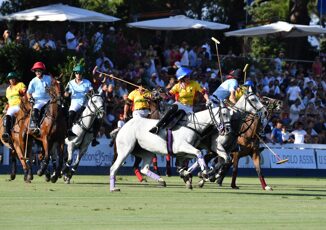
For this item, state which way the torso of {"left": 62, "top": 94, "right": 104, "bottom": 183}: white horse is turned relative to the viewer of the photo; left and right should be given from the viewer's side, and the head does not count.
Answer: facing the viewer and to the right of the viewer

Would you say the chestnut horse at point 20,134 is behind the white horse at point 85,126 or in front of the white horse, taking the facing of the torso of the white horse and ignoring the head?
behind

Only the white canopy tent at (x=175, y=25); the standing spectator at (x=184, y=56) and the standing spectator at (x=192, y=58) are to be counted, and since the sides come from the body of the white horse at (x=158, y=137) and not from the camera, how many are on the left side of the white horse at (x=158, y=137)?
3

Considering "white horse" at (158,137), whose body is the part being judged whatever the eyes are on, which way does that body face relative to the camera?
to the viewer's right

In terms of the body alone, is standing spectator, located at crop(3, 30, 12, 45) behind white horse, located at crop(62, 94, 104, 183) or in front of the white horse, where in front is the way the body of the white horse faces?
behind

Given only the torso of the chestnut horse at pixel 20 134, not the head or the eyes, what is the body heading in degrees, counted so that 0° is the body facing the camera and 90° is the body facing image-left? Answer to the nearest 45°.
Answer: approximately 315°

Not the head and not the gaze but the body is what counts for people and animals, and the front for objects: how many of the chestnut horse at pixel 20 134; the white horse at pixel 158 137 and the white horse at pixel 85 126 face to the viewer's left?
0

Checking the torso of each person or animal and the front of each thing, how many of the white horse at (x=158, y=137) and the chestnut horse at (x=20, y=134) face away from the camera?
0

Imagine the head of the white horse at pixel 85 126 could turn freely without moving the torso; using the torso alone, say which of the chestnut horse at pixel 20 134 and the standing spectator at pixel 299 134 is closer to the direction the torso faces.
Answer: the standing spectator
